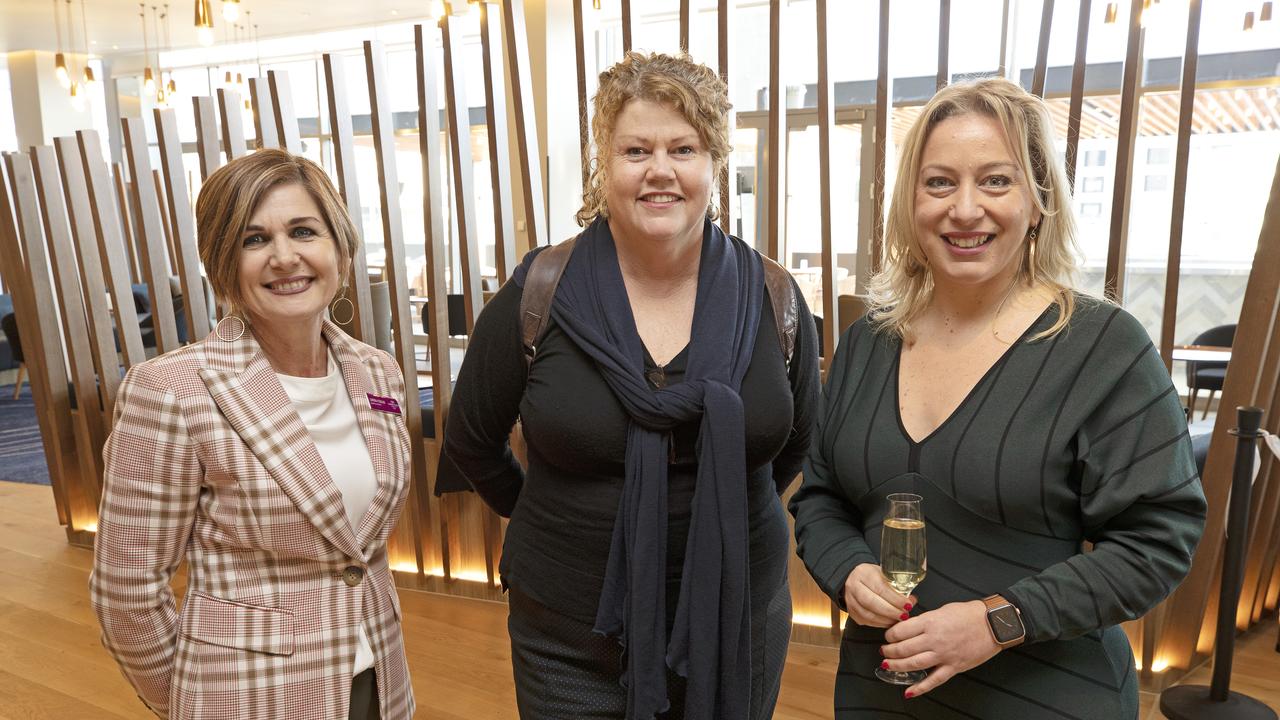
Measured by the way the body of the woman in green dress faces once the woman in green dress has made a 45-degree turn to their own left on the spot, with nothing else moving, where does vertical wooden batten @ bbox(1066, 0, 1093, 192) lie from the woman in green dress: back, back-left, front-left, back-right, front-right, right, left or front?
back

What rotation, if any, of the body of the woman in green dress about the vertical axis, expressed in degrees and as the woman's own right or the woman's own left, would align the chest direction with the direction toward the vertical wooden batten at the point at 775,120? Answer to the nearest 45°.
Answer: approximately 135° to the woman's own right

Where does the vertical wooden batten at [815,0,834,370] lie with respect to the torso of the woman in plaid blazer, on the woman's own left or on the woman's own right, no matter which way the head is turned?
on the woman's own left

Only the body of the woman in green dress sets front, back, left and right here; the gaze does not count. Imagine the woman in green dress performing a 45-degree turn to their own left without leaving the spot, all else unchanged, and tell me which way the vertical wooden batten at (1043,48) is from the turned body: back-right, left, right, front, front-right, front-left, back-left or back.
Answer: back

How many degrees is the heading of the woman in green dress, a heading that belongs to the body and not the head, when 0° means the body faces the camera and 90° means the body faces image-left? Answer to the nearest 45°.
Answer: approximately 45°

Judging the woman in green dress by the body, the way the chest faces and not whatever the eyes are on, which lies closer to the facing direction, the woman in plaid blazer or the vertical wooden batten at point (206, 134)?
the woman in plaid blazer

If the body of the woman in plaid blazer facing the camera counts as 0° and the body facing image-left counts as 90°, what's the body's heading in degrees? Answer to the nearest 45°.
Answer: approximately 315°
